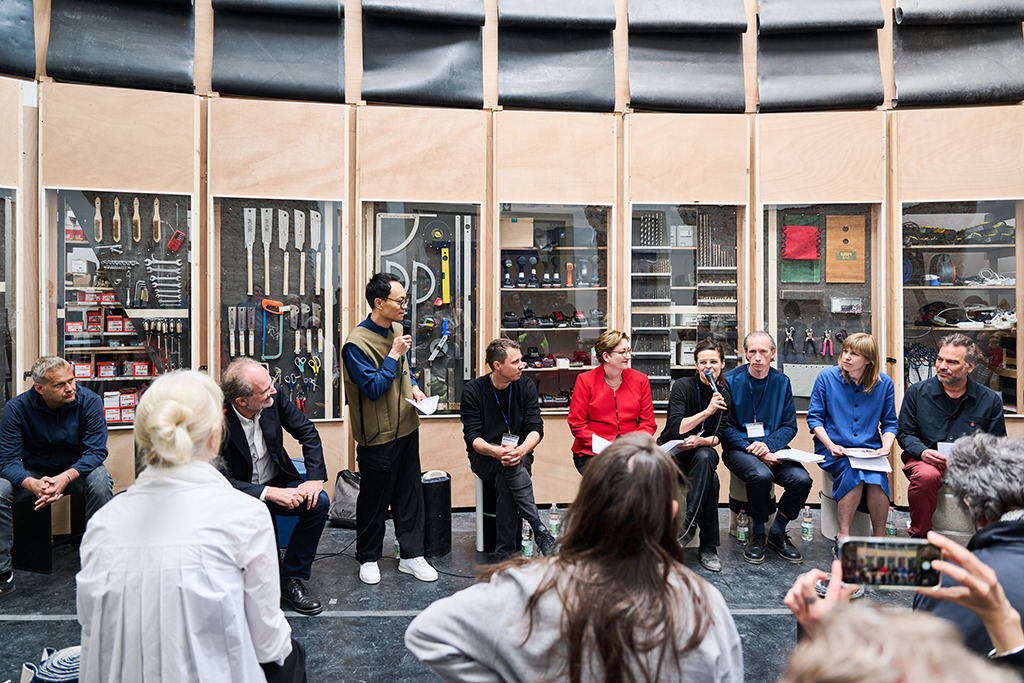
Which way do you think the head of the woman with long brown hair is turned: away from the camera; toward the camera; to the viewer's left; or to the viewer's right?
away from the camera

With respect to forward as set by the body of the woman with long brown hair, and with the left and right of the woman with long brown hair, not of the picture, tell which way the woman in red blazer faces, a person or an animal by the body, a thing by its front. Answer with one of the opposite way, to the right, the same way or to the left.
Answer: the opposite way

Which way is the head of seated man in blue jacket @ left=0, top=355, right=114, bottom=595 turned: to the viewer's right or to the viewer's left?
to the viewer's right

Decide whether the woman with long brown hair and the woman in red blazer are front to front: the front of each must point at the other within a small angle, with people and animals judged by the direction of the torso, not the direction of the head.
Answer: yes

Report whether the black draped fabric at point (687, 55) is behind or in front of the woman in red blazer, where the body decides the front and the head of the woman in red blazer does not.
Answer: behind

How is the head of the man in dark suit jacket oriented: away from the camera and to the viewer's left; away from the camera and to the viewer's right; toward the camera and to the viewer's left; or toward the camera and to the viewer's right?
toward the camera and to the viewer's right

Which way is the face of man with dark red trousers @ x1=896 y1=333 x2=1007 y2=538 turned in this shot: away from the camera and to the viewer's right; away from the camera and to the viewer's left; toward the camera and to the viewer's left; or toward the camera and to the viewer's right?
toward the camera and to the viewer's left

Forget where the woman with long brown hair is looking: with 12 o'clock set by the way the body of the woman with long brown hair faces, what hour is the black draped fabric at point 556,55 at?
The black draped fabric is roughly at 12 o'clock from the woman with long brown hair.

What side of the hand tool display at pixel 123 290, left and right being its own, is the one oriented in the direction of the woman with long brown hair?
front

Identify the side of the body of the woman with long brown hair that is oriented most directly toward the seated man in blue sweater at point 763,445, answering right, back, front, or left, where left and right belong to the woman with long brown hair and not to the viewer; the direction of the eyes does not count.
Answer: front

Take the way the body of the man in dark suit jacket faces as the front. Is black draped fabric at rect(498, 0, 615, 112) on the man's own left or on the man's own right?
on the man's own left
